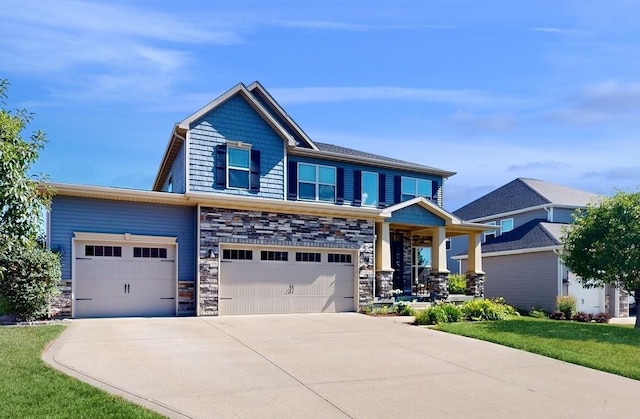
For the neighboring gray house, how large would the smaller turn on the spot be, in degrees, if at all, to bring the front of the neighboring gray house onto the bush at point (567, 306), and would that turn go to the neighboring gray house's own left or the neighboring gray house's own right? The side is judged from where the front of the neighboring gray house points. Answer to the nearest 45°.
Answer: approximately 45° to the neighboring gray house's own right

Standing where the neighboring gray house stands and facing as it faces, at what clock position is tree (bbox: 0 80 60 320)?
The tree is roughly at 2 o'clock from the neighboring gray house.

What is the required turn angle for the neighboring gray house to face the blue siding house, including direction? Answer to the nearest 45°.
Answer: approximately 90° to its right

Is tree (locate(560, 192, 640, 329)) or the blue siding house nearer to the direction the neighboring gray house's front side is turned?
the tree

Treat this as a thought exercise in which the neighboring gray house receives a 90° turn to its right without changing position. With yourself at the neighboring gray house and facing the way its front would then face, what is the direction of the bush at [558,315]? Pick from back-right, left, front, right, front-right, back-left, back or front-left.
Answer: front-left

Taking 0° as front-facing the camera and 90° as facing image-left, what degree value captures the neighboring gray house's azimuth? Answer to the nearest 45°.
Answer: approximately 315°

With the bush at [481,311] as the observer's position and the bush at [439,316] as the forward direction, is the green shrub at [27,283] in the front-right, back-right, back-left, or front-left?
front-right

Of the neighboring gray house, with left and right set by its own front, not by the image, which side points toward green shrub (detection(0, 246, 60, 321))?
right

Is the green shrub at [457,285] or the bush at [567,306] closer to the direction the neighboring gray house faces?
the bush

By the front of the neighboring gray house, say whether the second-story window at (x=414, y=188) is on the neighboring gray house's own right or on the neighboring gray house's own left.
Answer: on the neighboring gray house's own right
